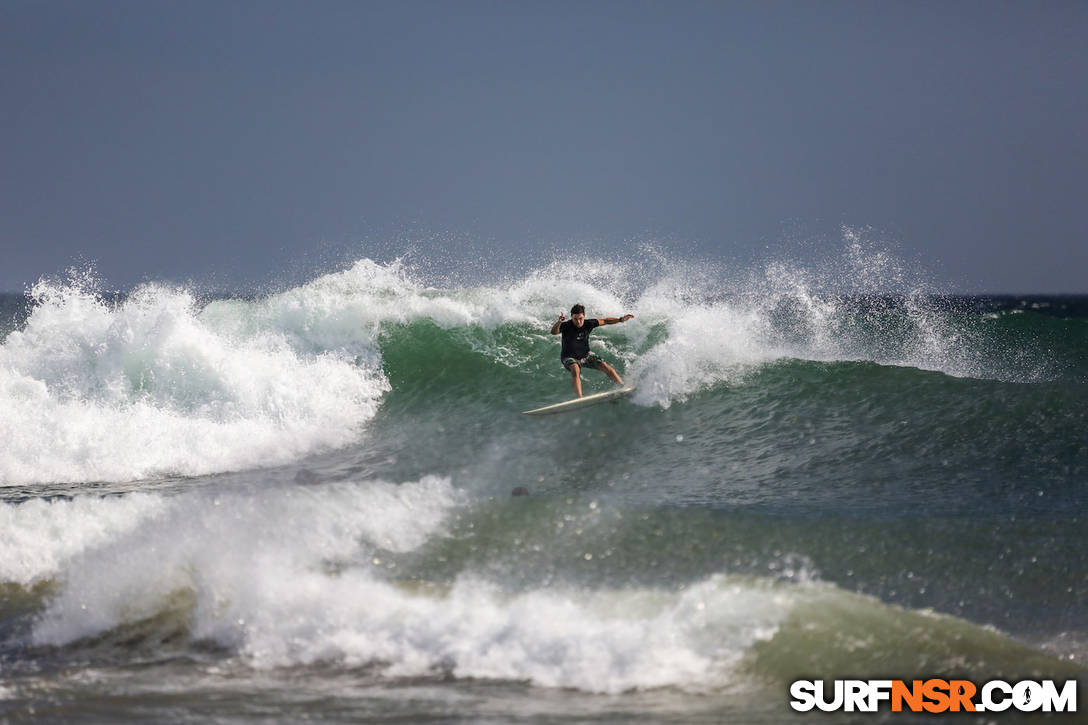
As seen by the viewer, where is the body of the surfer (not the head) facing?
toward the camera
